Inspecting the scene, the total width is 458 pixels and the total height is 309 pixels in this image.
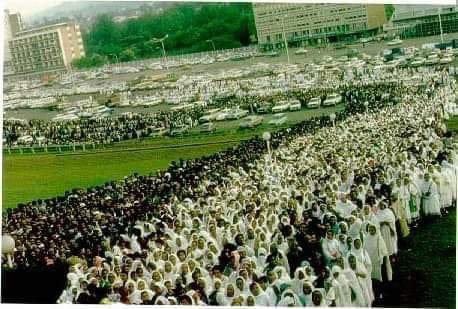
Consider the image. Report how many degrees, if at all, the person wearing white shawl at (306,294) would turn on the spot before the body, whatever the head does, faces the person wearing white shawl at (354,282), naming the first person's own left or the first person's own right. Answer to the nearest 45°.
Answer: approximately 135° to the first person's own left

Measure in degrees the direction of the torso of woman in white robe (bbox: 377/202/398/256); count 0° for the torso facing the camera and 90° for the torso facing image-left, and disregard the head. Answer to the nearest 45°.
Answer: approximately 45°

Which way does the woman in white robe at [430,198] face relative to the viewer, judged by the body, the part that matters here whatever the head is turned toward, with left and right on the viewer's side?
facing the viewer and to the left of the viewer

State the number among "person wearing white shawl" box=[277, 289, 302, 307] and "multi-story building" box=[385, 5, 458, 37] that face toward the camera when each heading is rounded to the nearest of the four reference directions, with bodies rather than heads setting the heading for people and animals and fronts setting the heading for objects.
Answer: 2

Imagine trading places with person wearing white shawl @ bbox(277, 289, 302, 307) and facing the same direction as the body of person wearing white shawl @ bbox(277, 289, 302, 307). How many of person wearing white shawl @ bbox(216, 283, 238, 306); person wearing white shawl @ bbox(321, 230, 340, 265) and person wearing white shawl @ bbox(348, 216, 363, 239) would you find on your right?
1

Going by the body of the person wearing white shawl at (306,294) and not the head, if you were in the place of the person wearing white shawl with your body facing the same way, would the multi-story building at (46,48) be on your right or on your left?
on your right

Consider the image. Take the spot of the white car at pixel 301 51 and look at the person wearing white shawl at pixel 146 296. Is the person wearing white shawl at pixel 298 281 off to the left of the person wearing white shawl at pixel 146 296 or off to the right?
left

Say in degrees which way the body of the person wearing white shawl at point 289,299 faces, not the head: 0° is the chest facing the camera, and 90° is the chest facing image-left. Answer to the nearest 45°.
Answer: approximately 0°

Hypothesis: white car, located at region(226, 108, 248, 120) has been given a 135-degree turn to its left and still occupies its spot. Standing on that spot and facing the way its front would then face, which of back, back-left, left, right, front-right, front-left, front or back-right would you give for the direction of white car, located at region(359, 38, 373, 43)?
front
